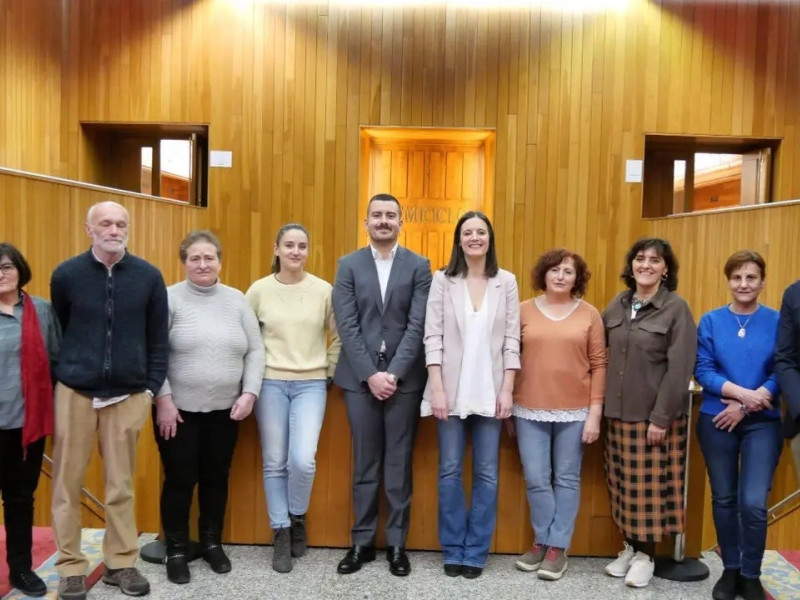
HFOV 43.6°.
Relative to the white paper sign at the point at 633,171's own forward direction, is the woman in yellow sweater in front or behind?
in front

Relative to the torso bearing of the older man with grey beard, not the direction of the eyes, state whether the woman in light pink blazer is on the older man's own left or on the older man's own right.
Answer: on the older man's own left

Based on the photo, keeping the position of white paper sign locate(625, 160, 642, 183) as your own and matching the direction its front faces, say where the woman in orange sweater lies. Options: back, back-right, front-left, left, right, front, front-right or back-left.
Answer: front

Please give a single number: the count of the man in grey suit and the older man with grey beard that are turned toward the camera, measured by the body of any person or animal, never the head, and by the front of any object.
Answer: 2

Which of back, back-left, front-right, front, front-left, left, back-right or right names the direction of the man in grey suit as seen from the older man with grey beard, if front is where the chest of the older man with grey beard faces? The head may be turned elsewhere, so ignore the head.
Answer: left

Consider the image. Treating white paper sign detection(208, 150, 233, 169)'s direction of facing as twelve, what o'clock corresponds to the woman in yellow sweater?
The woman in yellow sweater is roughly at 12 o'clock from the white paper sign.

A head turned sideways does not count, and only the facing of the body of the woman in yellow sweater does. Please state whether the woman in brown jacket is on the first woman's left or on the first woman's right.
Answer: on the first woman's left
